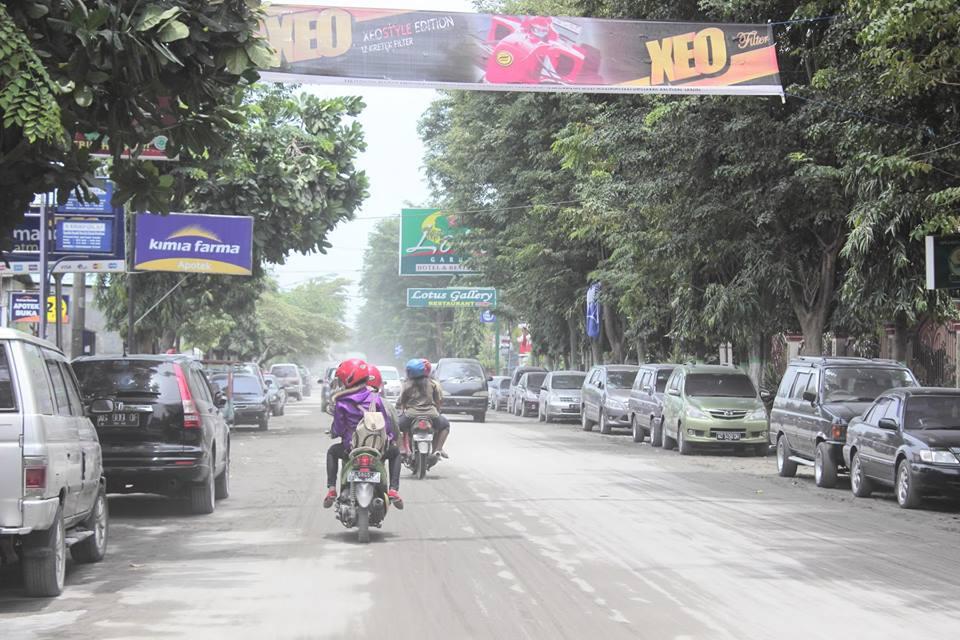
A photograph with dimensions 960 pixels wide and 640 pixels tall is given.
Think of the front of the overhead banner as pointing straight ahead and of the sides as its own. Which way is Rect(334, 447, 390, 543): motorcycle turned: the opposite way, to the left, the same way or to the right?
the opposite way

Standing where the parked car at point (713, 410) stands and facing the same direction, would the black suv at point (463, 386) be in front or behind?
behind

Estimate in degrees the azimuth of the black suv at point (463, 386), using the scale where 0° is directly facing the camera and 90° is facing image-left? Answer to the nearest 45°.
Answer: approximately 0°

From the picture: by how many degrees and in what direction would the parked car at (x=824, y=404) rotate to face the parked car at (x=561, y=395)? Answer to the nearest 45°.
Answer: approximately 135° to its right

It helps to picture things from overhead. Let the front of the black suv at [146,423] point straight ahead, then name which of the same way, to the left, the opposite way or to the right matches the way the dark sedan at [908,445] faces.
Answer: the opposite way

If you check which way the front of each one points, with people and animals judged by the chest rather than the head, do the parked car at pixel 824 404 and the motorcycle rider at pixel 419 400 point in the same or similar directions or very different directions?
very different directions

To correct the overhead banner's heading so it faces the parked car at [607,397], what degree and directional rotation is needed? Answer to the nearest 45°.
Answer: approximately 180°

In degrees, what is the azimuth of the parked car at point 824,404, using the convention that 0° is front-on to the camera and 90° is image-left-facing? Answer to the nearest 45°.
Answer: approximately 0°

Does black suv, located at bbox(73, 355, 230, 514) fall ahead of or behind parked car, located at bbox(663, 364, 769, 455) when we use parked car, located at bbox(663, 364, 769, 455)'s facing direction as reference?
ahead

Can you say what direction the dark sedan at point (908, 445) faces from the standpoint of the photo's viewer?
facing the viewer and to the right of the viewer

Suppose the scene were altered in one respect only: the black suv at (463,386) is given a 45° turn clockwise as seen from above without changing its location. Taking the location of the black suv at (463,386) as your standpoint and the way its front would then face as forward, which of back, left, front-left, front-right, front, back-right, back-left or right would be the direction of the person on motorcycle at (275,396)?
right

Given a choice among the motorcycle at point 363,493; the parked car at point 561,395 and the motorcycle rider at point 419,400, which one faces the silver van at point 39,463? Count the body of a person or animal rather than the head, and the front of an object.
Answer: the parked car

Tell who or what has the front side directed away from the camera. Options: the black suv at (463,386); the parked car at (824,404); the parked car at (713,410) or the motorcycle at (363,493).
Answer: the motorcycle

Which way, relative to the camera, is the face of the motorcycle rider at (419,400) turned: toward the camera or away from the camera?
away from the camera

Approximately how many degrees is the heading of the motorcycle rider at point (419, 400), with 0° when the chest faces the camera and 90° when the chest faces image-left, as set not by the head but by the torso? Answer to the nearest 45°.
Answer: approximately 180°

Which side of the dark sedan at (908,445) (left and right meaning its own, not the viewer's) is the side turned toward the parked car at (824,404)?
back

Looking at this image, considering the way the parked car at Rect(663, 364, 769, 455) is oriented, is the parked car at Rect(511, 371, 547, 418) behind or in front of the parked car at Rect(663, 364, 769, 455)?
behind
